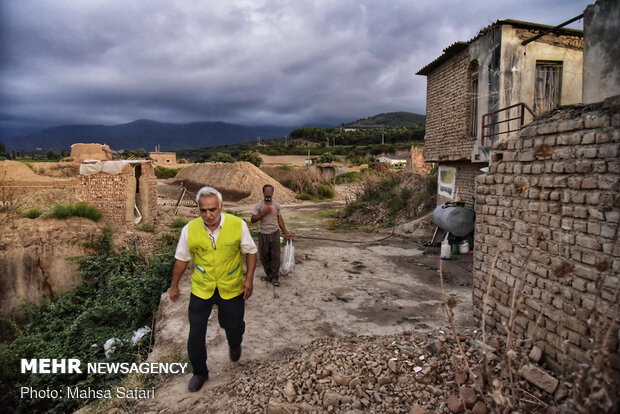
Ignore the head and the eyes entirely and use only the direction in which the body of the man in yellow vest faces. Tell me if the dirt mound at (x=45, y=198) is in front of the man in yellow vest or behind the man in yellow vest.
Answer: behind

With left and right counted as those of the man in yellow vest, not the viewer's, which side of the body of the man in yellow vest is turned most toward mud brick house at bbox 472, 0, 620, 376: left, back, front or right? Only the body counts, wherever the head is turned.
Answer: left

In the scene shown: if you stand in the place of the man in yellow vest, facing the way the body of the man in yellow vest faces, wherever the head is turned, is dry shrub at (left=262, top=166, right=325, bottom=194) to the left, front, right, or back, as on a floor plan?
back

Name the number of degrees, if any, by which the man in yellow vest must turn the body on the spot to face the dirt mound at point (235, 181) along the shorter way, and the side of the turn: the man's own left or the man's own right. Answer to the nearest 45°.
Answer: approximately 180°

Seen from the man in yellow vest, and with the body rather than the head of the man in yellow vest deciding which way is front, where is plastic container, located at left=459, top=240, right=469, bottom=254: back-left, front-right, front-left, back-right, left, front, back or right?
back-left

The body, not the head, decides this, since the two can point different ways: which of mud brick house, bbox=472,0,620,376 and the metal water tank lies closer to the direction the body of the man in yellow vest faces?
the mud brick house

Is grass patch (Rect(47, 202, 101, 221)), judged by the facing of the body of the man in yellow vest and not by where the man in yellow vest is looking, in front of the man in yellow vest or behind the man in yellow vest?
behind

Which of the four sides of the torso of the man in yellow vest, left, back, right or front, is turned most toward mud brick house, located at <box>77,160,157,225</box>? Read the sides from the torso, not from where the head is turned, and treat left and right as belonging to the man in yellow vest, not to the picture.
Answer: back

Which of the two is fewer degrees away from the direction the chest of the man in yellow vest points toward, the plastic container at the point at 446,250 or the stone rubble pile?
the stone rubble pile

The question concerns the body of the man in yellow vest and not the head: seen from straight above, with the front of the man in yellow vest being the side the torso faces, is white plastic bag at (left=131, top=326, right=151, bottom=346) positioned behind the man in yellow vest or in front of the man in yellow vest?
behind
